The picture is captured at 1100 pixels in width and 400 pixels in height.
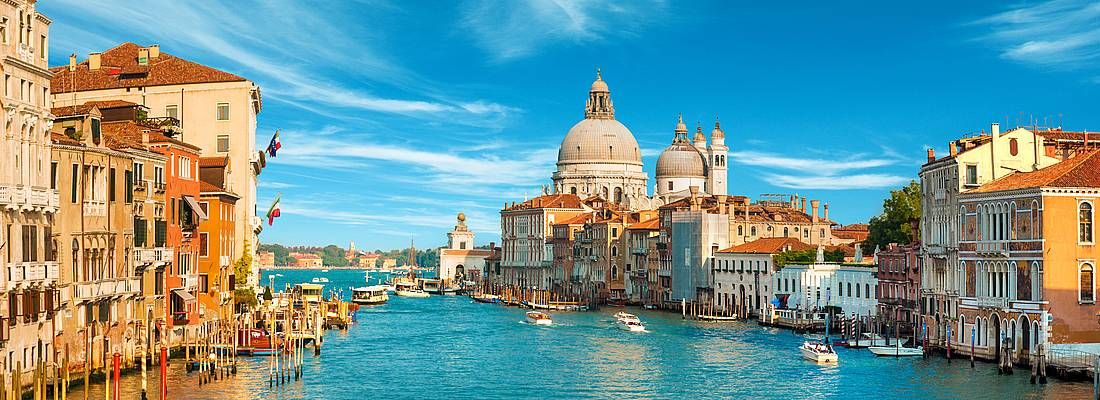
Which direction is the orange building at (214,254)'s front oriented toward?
to the viewer's right

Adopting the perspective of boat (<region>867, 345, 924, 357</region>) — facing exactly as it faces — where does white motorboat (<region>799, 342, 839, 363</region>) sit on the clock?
The white motorboat is roughly at 11 o'clock from the boat.

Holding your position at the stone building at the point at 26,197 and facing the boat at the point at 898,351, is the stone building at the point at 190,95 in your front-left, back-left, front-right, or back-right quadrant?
front-left

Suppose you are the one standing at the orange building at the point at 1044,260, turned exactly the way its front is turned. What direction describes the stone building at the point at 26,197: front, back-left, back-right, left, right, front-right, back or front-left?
front

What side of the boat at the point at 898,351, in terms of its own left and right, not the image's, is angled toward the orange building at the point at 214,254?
front

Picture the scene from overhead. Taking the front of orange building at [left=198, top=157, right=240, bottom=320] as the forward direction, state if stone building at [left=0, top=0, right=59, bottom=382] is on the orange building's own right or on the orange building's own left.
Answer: on the orange building's own right

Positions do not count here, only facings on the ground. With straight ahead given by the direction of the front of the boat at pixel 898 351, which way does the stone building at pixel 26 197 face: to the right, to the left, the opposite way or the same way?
the opposite way

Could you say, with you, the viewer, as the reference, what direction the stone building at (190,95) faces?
facing to the right of the viewer

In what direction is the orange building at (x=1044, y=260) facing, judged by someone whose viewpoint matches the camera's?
facing the viewer and to the left of the viewer

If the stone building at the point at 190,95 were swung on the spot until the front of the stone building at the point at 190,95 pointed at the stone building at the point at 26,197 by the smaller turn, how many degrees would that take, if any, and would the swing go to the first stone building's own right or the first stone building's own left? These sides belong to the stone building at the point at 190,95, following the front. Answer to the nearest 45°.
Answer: approximately 90° to the first stone building's own right

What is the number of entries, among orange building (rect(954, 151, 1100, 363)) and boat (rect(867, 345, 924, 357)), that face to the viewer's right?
0

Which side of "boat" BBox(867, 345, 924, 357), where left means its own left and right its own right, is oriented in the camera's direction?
left

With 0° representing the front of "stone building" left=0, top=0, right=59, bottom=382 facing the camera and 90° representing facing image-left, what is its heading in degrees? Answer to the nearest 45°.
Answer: approximately 315°
